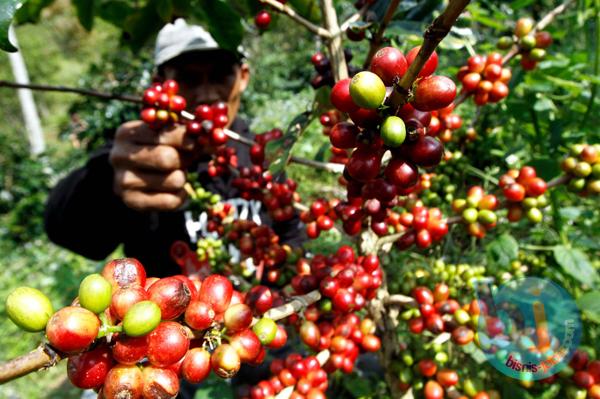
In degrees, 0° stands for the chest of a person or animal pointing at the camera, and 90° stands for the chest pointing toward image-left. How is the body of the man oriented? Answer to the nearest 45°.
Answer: approximately 0°
